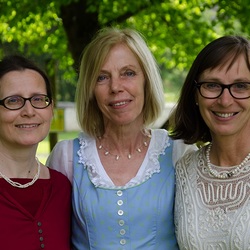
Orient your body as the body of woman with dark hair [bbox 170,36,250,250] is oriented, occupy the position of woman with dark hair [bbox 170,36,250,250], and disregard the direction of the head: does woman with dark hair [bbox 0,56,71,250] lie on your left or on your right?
on your right

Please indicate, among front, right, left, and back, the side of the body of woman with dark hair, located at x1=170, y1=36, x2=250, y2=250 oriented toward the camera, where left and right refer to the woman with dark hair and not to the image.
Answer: front

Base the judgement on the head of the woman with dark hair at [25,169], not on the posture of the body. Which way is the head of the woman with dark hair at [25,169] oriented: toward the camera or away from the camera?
toward the camera

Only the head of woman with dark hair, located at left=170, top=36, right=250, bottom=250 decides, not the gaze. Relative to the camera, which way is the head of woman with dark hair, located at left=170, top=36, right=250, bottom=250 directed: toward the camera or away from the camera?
toward the camera
